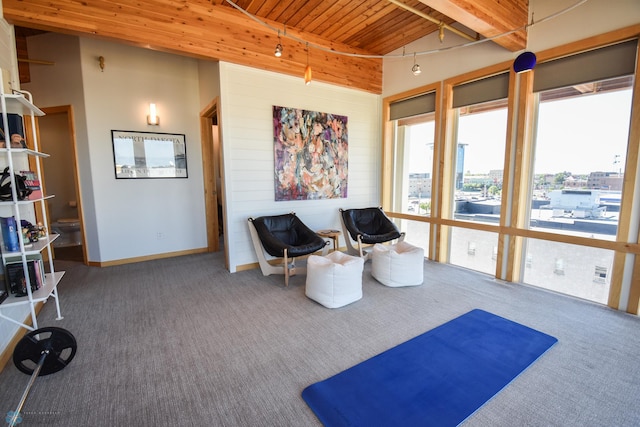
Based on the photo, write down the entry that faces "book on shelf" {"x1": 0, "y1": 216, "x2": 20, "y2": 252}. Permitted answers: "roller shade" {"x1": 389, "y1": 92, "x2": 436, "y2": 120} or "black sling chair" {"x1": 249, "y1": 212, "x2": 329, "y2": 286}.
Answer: the roller shade

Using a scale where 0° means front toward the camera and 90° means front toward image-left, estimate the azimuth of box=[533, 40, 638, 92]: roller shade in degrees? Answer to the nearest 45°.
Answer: approximately 45°

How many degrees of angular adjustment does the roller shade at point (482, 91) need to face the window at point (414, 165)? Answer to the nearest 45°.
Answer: approximately 90° to its right

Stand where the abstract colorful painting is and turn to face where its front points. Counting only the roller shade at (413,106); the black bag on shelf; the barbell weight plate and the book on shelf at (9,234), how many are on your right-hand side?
3

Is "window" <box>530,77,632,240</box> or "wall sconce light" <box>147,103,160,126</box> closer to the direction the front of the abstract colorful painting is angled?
the window

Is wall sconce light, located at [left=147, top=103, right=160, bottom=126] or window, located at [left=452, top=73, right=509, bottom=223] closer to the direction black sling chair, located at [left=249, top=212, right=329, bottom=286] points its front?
the window

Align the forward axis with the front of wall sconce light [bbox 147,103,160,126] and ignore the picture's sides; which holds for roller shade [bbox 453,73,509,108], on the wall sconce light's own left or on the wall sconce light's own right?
on the wall sconce light's own left

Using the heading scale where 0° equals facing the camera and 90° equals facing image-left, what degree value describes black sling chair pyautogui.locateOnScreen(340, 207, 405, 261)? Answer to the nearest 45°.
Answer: approximately 315°

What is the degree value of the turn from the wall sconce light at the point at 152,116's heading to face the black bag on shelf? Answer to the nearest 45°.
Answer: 0° — it already faces it

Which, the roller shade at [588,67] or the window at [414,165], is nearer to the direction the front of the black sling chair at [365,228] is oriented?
the roller shade

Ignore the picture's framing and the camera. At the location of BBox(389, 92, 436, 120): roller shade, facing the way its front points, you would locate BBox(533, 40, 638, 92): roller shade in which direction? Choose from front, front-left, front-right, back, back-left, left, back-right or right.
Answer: left

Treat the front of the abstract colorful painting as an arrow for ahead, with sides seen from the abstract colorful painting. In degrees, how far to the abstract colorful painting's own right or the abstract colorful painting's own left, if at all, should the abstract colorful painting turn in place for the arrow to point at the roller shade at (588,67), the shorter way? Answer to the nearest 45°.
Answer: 0° — it already faces it

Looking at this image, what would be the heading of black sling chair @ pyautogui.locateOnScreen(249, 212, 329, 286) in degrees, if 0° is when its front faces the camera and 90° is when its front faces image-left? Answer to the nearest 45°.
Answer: approximately 315°
